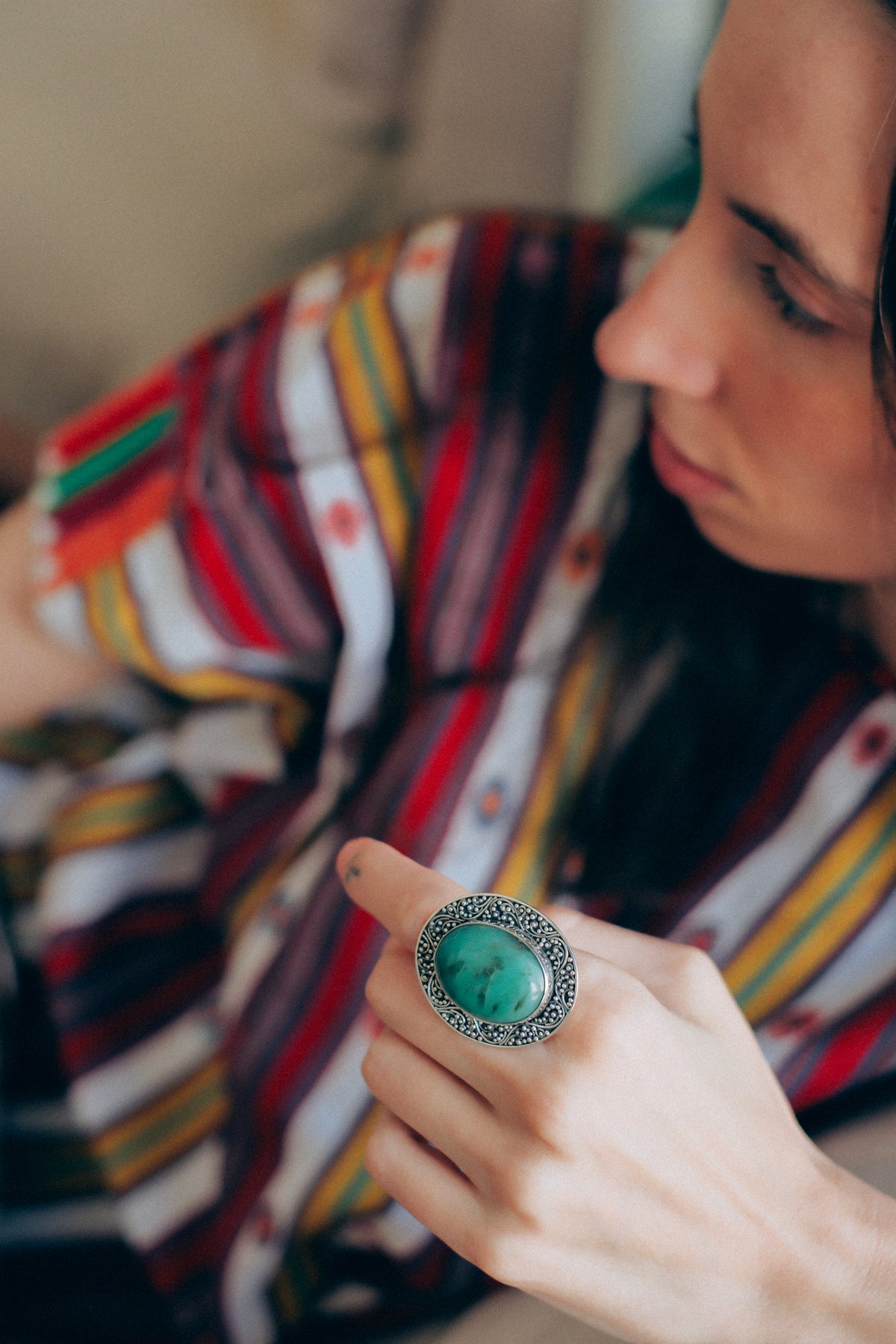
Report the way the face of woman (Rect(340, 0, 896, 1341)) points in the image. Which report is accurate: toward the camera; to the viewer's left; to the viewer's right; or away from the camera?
to the viewer's left

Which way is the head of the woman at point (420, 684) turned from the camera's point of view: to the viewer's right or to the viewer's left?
to the viewer's left
